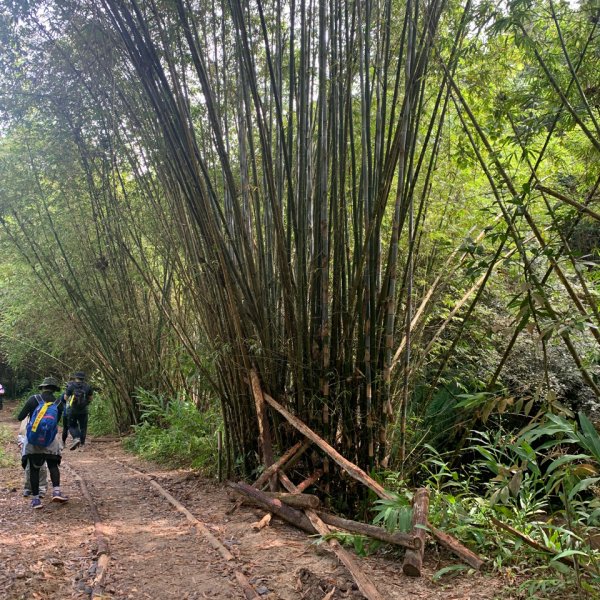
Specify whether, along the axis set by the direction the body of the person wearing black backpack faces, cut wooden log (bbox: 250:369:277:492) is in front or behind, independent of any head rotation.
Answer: behind

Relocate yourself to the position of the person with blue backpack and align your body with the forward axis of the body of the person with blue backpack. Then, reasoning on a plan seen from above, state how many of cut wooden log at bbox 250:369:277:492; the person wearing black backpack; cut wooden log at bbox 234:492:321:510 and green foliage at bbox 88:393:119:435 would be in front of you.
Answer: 2

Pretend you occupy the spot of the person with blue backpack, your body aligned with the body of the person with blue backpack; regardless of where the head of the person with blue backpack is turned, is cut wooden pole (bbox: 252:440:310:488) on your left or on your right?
on your right

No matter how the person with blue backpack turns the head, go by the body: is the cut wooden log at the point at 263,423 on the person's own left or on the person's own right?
on the person's own right

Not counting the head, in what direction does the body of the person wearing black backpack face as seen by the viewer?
away from the camera

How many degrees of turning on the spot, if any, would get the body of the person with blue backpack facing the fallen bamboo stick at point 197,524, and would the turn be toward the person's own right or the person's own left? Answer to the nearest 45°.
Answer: approximately 135° to the person's own right

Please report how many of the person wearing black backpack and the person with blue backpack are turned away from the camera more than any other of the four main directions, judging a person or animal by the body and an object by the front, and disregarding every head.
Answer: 2

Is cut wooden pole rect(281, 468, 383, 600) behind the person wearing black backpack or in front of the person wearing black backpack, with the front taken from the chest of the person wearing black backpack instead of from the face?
behind

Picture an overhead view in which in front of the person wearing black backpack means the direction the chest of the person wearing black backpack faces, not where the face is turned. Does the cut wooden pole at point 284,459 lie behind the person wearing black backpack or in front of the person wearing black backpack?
behind

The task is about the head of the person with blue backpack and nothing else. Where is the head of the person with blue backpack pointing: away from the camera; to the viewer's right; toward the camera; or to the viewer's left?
away from the camera

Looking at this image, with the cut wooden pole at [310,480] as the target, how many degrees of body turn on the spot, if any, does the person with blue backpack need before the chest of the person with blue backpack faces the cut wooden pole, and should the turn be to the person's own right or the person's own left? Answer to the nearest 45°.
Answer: approximately 135° to the person's own right

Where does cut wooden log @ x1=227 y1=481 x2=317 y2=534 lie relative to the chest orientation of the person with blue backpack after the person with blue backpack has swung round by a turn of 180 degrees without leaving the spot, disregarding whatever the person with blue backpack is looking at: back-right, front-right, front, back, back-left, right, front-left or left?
front-left

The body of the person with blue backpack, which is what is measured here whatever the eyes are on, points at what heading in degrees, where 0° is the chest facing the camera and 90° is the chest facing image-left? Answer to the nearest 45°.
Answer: approximately 180°

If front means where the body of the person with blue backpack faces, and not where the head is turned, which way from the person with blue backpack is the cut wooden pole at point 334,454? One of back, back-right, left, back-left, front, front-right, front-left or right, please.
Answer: back-right

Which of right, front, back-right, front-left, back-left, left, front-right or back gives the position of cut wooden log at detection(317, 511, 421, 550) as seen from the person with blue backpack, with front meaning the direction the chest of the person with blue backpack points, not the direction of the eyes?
back-right

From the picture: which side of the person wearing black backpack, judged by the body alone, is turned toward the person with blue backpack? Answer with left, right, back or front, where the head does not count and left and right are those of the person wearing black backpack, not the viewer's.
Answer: back
